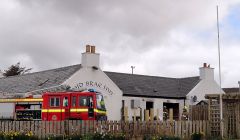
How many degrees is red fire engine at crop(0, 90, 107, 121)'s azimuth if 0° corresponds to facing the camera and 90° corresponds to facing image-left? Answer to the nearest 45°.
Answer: approximately 270°

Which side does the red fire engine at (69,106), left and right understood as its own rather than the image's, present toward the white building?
left
